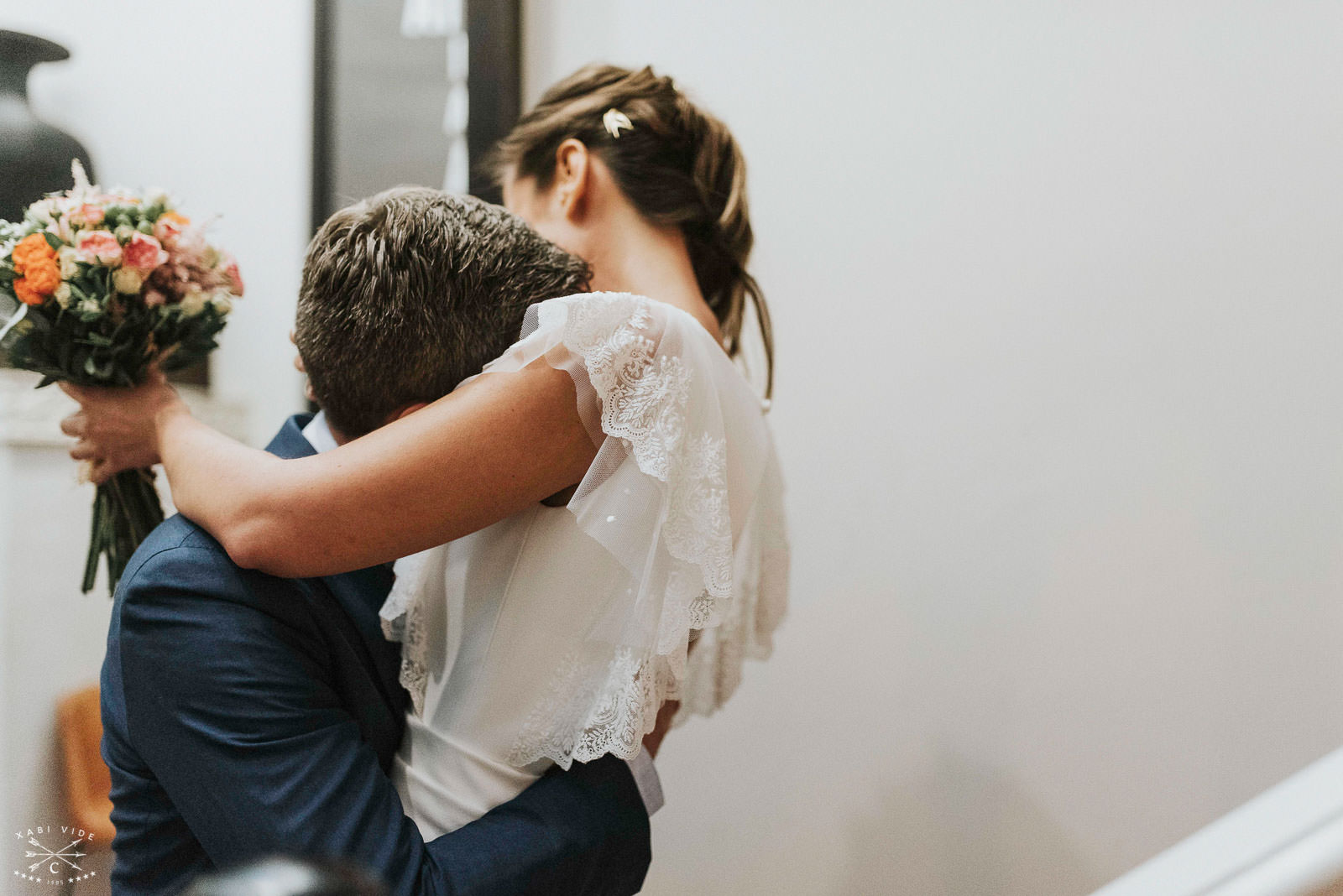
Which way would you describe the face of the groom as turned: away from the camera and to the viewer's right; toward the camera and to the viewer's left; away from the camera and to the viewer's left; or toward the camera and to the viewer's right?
away from the camera and to the viewer's right

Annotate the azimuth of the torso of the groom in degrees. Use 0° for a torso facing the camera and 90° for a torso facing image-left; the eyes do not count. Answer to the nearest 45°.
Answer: approximately 270°
